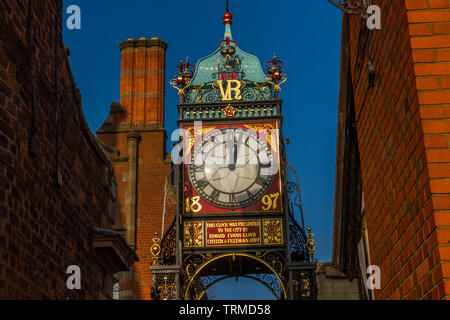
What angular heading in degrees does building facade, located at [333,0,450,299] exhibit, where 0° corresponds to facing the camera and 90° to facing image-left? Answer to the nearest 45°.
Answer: approximately 90°

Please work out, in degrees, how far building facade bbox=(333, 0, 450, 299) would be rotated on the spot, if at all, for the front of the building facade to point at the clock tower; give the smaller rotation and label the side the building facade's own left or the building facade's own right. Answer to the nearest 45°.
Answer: approximately 90° to the building facade's own right
